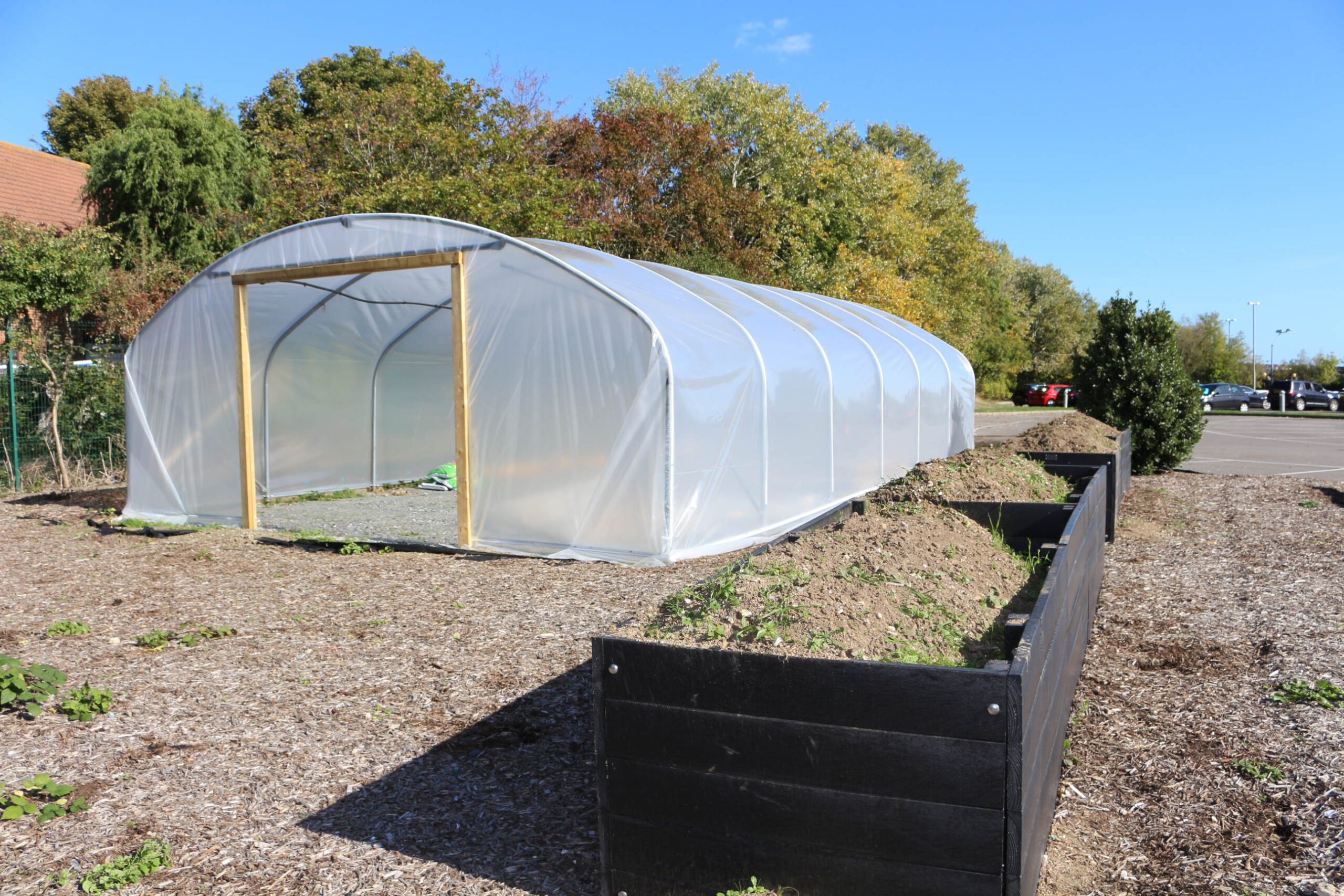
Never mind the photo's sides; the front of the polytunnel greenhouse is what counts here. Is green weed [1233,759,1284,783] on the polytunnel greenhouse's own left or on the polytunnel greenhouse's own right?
on the polytunnel greenhouse's own left

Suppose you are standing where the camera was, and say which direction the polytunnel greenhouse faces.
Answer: facing the viewer and to the left of the viewer

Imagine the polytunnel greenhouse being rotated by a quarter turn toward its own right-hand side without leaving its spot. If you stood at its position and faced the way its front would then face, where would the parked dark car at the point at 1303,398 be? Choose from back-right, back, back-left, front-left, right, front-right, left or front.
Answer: right

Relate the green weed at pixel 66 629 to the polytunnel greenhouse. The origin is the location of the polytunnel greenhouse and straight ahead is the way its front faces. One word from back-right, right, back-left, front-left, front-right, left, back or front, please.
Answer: front

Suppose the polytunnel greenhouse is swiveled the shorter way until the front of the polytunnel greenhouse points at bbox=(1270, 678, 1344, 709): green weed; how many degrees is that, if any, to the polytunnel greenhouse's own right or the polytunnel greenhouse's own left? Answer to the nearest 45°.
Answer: approximately 90° to the polytunnel greenhouse's own left

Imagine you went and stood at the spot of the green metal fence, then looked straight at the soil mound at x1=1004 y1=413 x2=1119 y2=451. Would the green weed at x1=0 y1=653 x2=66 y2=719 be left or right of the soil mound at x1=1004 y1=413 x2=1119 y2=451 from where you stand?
right

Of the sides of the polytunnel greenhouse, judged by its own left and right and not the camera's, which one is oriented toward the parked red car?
back

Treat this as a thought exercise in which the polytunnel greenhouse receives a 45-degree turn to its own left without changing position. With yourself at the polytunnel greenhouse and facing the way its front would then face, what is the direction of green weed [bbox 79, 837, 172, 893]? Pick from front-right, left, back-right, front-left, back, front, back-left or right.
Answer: front

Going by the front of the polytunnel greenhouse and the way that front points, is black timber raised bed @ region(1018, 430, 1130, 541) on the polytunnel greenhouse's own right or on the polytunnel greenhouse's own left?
on the polytunnel greenhouse's own left

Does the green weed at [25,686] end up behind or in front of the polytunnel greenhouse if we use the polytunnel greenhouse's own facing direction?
in front

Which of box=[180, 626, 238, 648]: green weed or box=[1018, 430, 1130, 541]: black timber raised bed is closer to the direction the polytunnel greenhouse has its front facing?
the green weed

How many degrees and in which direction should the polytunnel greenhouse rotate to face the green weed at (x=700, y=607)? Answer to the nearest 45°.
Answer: approximately 45° to its left

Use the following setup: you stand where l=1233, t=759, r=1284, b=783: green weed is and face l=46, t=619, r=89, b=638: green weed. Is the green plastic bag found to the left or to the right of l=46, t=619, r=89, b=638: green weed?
right

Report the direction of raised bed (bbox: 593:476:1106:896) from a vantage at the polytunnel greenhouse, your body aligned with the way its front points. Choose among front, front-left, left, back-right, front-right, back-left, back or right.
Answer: front-left

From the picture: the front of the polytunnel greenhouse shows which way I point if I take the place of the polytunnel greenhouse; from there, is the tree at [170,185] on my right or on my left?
on my right
